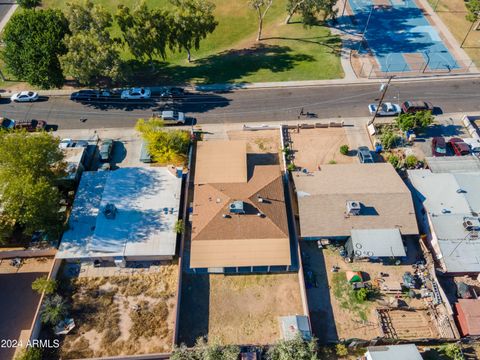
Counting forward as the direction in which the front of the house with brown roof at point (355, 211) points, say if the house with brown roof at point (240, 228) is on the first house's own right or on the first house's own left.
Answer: on the first house's own left

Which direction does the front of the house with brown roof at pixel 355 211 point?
away from the camera

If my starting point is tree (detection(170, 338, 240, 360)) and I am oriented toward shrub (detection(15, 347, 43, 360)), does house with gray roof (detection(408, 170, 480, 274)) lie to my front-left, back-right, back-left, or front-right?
back-right

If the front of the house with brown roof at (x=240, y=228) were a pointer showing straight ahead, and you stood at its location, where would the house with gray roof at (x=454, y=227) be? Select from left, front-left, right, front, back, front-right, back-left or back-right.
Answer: right

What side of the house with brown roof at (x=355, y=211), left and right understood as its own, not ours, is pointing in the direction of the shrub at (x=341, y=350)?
back

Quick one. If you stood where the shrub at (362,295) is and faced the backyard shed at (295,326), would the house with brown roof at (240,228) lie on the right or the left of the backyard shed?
right

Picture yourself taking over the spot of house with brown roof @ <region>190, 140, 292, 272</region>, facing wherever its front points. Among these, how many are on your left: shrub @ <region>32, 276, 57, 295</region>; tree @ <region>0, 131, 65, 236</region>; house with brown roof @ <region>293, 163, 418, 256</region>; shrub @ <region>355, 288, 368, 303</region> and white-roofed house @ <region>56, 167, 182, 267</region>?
3

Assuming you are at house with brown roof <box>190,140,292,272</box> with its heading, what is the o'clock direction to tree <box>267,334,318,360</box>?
The tree is roughly at 5 o'clock from the house with brown roof.

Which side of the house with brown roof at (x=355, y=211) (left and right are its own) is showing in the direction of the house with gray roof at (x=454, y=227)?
right

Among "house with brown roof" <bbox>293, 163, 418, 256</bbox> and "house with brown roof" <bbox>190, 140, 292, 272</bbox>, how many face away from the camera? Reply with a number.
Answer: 2

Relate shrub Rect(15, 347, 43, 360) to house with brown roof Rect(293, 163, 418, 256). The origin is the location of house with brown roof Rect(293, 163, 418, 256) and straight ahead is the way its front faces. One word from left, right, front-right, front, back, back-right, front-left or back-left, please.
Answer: back-left

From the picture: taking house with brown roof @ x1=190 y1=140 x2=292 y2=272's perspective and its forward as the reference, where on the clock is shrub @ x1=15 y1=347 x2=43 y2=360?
The shrub is roughly at 8 o'clock from the house with brown roof.

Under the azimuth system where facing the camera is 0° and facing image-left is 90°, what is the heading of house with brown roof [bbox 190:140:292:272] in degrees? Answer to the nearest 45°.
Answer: approximately 180°

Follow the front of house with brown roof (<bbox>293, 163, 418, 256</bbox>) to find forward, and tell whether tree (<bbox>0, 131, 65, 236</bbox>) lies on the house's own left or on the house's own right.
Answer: on the house's own left

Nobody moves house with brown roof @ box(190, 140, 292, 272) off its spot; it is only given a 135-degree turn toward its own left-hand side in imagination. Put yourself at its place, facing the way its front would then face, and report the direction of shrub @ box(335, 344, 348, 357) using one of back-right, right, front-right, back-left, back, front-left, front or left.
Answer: left

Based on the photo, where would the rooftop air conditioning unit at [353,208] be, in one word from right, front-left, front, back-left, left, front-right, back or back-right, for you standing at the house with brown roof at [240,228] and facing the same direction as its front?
right
